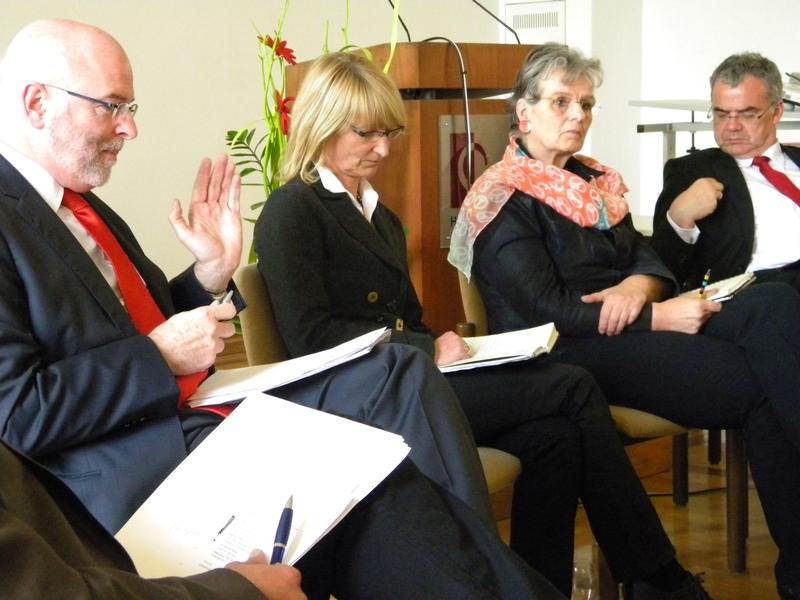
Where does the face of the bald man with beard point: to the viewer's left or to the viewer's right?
to the viewer's right

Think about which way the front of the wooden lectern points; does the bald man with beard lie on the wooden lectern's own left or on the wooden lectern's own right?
on the wooden lectern's own right

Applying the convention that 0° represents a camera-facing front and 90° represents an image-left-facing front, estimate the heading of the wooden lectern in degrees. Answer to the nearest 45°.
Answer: approximately 315°
